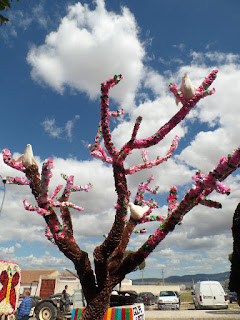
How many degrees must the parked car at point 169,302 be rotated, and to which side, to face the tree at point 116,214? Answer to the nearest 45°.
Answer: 0° — it already faces it

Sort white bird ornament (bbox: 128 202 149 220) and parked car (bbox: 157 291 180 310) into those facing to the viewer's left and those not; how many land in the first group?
1

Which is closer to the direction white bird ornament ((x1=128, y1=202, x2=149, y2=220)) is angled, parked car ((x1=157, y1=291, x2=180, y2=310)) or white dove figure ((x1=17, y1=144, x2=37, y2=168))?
the white dove figure

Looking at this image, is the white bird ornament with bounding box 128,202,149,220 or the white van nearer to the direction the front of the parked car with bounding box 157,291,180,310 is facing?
the white bird ornament

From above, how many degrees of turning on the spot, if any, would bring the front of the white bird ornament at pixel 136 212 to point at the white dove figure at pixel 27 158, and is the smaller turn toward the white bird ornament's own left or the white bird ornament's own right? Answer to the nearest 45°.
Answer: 0° — it already faces it

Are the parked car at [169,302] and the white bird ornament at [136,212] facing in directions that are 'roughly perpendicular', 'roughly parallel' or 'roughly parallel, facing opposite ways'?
roughly perpendicular

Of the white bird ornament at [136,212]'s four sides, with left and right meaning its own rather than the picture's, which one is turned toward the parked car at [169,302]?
right

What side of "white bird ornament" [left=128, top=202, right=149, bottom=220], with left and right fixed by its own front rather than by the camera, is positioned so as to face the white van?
right

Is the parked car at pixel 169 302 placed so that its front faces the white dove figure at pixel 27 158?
yes

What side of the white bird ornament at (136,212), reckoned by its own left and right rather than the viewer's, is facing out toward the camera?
left
